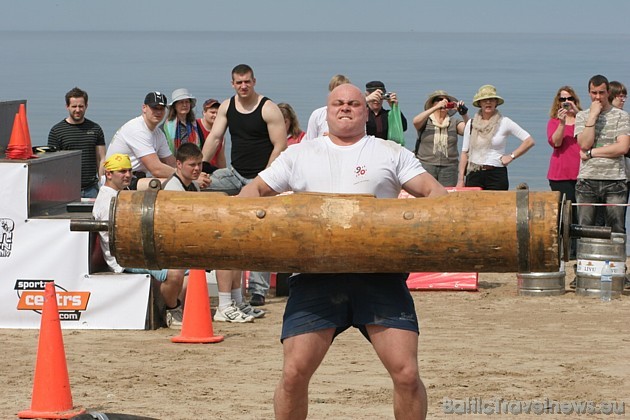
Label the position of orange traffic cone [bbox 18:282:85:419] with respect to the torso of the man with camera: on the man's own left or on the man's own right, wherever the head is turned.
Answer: on the man's own right

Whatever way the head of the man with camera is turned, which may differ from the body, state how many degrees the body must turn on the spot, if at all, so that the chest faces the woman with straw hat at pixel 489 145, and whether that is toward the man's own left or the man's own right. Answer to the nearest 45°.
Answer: approximately 45° to the man's own left

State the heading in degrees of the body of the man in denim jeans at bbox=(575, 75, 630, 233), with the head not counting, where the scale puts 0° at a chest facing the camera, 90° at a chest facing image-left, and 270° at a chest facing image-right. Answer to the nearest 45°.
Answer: approximately 0°

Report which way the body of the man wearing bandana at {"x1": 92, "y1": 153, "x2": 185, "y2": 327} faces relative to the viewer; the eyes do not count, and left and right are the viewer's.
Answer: facing to the right of the viewer

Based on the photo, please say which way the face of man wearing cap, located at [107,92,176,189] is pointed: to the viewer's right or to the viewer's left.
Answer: to the viewer's right

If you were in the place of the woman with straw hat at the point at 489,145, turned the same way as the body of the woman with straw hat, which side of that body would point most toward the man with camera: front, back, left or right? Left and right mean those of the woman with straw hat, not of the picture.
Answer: right

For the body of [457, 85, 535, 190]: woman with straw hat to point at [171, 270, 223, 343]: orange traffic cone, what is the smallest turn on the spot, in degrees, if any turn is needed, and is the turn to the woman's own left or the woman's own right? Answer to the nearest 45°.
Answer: approximately 45° to the woman's own right
